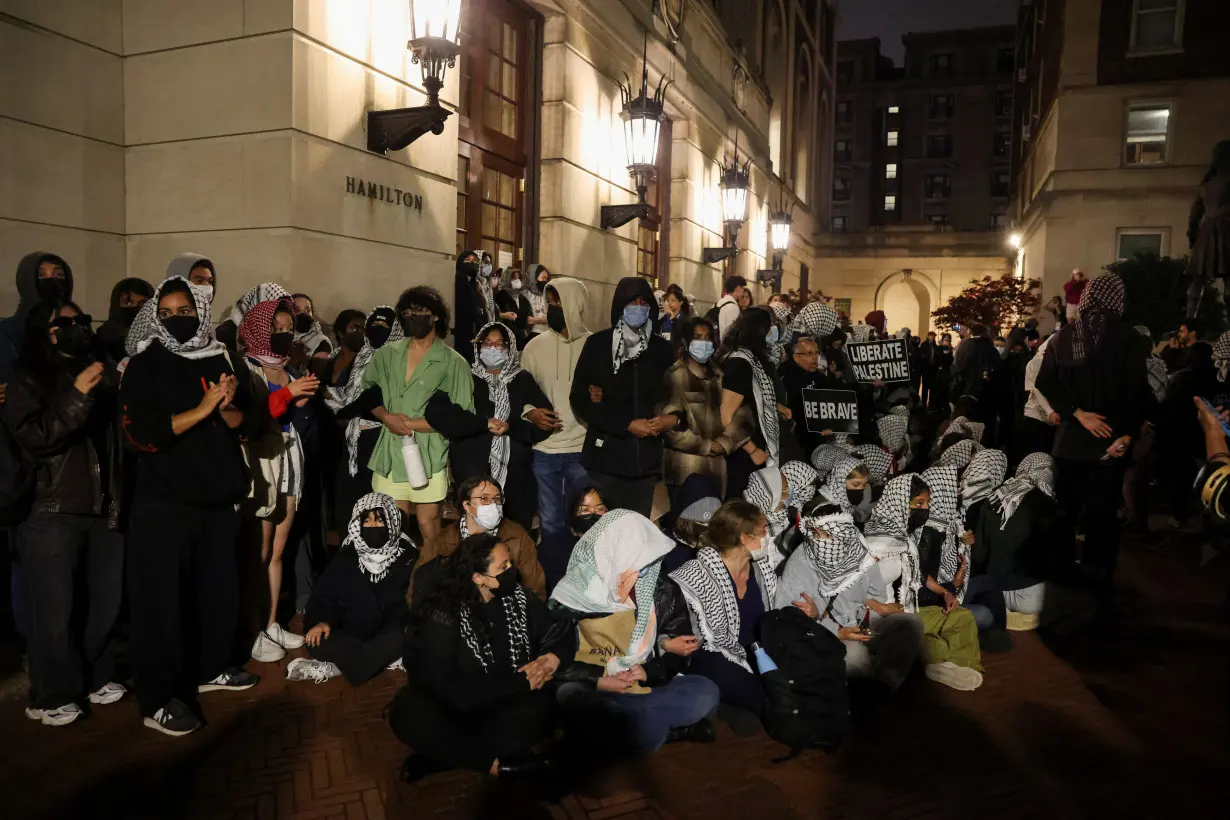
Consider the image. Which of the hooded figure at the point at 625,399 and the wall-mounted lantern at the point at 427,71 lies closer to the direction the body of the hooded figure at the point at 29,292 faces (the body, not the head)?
the hooded figure

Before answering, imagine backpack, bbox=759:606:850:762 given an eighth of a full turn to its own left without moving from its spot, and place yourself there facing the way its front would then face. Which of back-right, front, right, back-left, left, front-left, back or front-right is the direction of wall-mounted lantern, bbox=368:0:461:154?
back-left

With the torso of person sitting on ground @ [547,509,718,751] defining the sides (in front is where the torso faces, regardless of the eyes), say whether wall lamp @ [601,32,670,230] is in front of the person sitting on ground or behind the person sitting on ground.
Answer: behind

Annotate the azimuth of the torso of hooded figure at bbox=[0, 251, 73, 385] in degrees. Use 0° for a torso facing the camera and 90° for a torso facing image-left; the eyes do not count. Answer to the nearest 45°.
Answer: approximately 315°

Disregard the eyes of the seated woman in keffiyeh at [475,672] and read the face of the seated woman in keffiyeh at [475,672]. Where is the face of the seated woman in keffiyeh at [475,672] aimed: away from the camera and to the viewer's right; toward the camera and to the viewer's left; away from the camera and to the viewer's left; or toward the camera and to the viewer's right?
toward the camera and to the viewer's right

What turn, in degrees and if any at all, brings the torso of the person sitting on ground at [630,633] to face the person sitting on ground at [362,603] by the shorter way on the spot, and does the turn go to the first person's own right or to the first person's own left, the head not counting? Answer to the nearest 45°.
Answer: approximately 90° to the first person's own right

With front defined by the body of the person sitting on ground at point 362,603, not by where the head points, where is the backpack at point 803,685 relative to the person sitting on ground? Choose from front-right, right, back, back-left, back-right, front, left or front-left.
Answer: front-left

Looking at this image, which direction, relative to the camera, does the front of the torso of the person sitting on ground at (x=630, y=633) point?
toward the camera

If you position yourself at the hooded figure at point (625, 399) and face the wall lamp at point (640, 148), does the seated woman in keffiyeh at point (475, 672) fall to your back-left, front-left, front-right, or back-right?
back-left

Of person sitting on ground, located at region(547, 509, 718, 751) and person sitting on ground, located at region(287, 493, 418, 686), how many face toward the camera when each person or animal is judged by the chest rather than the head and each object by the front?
2

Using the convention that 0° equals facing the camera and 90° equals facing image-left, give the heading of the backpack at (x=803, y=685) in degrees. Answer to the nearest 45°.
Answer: approximately 315°

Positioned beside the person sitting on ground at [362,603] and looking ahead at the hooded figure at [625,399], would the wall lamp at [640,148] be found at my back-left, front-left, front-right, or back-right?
front-left
